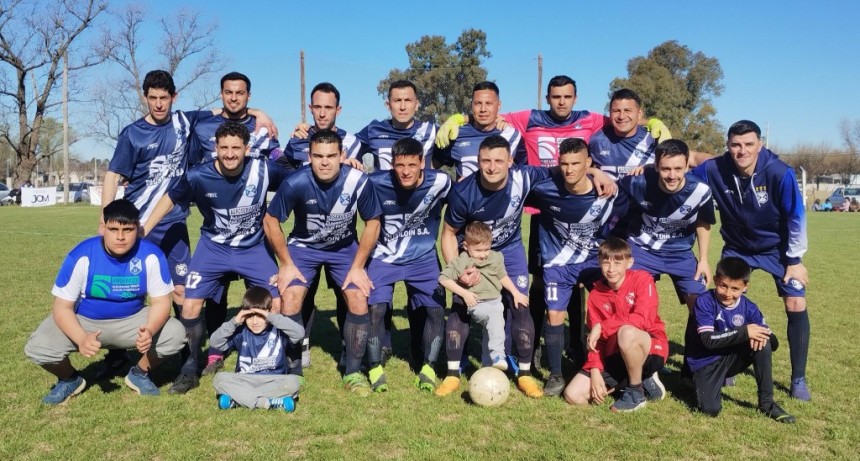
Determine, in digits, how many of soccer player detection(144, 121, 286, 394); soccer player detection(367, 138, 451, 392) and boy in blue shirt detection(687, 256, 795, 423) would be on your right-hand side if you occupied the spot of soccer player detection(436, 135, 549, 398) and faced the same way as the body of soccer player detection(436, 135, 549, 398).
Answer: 2

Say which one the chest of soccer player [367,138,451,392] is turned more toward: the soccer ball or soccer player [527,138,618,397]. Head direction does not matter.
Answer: the soccer ball

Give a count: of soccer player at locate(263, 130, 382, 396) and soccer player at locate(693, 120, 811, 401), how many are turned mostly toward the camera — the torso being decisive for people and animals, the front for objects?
2

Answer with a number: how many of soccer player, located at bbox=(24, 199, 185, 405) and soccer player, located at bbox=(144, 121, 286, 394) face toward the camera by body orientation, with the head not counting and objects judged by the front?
2

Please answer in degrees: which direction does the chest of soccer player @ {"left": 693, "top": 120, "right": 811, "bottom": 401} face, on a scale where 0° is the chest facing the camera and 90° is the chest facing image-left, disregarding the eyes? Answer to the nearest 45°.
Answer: approximately 0°

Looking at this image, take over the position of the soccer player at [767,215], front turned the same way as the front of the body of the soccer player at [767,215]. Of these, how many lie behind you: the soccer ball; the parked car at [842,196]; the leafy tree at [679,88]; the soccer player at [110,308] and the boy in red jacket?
2

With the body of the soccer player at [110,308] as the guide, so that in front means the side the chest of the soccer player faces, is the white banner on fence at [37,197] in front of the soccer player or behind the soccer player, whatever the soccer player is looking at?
behind

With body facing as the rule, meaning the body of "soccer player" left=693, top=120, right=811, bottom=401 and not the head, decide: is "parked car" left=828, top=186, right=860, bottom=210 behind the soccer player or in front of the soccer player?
behind

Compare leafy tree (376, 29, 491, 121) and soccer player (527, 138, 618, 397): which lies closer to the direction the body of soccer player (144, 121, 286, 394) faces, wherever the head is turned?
the soccer player

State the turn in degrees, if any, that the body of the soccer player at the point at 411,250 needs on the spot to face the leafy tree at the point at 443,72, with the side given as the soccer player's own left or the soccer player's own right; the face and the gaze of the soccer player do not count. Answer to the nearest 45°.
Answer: approximately 180°

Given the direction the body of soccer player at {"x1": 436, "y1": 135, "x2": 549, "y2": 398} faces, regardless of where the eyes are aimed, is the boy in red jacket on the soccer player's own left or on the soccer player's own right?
on the soccer player's own left

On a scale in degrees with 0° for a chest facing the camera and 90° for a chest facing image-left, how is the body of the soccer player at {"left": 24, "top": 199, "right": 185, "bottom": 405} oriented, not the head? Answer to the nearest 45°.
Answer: approximately 0°

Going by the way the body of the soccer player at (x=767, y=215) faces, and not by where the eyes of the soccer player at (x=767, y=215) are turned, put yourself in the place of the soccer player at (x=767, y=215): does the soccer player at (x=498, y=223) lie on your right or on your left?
on your right
